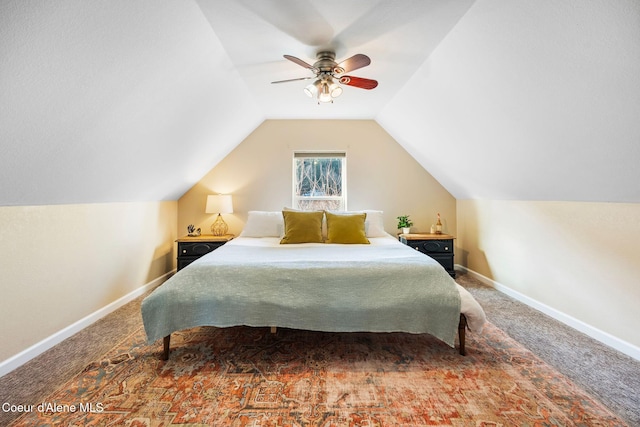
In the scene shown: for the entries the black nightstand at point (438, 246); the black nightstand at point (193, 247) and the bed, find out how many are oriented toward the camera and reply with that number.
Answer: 3

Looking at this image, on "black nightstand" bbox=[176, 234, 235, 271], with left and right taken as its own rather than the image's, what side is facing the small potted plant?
left

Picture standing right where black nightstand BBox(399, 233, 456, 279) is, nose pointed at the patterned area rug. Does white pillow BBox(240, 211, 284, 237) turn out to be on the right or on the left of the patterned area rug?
right

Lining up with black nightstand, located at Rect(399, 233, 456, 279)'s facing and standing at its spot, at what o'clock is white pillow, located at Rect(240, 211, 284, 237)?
The white pillow is roughly at 2 o'clock from the black nightstand.

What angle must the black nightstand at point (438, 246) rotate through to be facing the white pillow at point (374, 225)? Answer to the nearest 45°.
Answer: approximately 45° to its right

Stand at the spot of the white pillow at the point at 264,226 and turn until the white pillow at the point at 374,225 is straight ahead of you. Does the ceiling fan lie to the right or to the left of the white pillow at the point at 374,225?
right

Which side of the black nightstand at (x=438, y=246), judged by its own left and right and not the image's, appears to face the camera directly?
front

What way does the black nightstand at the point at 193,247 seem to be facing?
toward the camera

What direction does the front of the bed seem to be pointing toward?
toward the camera

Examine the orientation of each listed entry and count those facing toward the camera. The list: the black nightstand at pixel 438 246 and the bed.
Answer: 2

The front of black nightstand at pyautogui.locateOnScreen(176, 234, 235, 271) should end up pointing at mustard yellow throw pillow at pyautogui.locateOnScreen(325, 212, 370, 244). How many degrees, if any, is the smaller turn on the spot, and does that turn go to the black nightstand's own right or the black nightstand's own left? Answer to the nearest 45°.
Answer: approximately 45° to the black nightstand's own left
